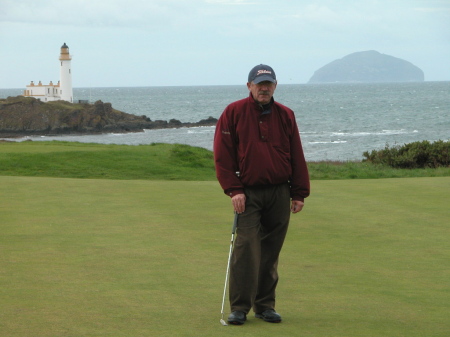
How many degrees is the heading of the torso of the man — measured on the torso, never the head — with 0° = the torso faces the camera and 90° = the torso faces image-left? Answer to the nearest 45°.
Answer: approximately 0°
